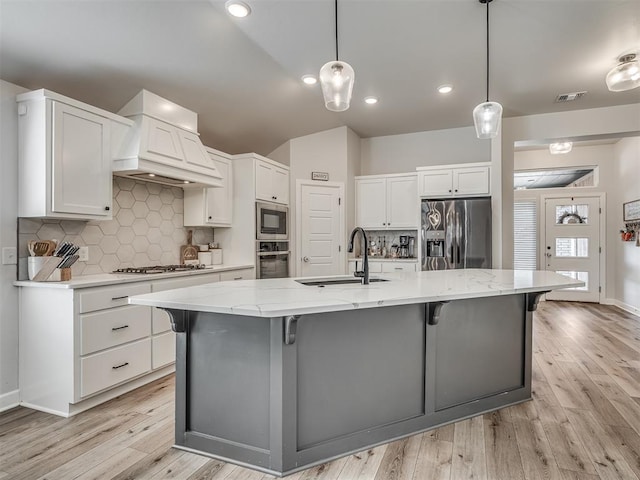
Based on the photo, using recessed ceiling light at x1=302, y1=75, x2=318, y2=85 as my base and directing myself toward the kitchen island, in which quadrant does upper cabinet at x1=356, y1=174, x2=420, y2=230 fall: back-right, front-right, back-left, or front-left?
back-left

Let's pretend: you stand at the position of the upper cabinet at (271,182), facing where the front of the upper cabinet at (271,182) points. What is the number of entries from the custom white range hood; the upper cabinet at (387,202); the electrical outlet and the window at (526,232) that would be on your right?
2

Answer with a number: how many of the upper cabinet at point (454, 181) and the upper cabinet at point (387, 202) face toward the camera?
2

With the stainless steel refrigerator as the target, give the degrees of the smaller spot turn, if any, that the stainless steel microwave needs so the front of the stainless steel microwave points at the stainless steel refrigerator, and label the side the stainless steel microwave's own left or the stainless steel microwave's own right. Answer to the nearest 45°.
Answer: approximately 45° to the stainless steel microwave's own left

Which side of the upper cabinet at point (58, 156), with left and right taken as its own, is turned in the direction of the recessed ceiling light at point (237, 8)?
front

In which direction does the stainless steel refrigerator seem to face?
toward the camera

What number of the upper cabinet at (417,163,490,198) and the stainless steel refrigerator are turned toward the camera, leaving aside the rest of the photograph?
2

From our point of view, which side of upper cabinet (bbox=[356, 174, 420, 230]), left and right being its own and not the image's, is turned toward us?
front

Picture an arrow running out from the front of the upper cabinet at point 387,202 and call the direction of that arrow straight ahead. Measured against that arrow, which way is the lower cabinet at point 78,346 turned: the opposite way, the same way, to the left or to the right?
to the left

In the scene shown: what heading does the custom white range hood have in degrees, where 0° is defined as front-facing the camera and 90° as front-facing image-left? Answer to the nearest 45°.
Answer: approximately 315°

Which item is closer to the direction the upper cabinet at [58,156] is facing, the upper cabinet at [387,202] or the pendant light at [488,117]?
the pendant light

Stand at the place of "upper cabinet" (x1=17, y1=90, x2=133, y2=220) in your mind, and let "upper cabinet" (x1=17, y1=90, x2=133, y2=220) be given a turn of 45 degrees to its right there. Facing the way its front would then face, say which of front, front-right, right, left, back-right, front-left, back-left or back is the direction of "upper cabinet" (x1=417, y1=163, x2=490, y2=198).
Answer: left

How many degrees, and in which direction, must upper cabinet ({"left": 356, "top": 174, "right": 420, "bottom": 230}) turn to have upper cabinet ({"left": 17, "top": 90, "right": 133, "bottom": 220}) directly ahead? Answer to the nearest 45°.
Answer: approximately 45° to its right

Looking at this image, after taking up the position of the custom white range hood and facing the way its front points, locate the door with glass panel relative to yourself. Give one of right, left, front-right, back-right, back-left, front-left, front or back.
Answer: front-left

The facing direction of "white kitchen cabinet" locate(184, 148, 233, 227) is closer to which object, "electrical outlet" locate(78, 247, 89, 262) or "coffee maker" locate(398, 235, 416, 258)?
the coffee maker

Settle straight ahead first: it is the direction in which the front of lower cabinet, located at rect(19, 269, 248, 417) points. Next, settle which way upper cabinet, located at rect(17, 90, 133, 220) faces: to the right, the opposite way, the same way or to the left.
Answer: the same way

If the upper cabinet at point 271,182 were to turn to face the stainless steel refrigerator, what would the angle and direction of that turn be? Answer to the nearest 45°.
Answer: approximately 45° to its left
